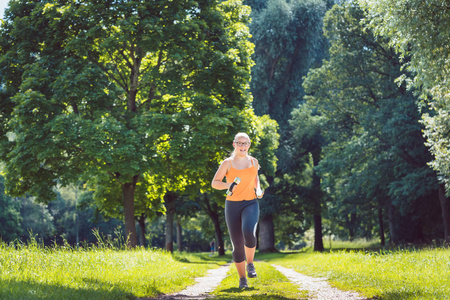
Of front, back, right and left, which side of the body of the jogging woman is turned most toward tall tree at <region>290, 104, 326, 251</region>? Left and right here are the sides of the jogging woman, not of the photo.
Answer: back

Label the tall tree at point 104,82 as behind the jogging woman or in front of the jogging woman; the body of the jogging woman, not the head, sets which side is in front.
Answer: behind

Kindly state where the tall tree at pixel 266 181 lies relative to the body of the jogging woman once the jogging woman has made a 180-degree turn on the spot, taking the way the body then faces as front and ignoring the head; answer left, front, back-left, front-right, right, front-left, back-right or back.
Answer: front

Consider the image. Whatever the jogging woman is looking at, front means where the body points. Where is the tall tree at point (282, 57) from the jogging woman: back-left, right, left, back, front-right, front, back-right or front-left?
back

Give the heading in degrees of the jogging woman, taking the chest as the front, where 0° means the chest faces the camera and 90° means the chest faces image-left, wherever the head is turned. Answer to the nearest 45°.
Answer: approximately 0°

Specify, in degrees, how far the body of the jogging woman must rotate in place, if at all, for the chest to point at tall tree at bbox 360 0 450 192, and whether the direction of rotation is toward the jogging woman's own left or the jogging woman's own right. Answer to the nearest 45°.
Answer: approximately 135° to the jogging woman's own left

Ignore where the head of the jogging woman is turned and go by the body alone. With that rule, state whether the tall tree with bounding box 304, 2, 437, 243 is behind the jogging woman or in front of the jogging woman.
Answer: behind
